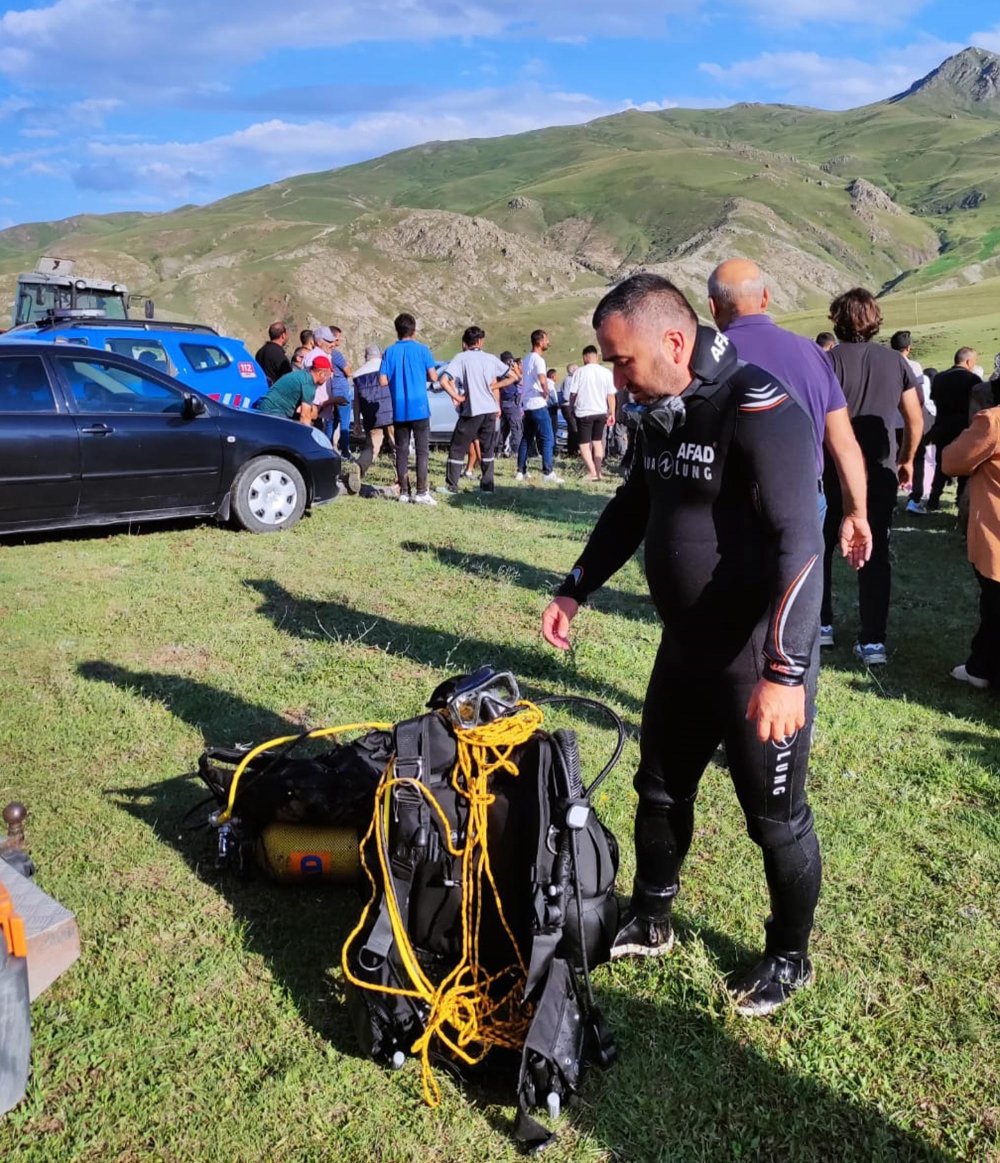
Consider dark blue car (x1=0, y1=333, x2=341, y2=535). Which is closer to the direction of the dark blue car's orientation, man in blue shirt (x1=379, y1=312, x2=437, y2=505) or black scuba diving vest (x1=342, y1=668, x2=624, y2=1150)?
the man in blue shirt

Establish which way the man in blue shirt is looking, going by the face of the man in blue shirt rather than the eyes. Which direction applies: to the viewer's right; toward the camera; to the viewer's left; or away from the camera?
away from the camera

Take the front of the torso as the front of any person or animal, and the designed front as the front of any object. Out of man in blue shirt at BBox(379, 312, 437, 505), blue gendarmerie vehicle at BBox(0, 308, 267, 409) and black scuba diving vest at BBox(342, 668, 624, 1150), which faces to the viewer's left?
the blue gendarmerie vehicle

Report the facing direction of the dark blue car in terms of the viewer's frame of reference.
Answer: facing to the right of the viewer

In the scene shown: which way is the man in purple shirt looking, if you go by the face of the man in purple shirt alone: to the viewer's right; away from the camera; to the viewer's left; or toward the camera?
away from the camera

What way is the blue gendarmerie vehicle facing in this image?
to the viewer's left

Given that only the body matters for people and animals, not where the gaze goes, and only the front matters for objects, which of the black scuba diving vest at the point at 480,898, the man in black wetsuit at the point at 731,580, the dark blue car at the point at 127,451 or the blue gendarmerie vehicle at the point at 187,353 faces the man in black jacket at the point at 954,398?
the dark blue car

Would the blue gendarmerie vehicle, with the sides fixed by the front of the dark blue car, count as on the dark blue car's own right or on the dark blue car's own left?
on the dark blue car's own left

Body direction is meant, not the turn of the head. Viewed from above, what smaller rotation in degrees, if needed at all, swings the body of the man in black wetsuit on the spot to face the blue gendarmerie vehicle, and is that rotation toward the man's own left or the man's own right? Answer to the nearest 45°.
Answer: approximately 90° to the man's own right

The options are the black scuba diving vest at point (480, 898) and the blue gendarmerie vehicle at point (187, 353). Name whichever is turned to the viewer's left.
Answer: the blue gendarmerie vehicle
